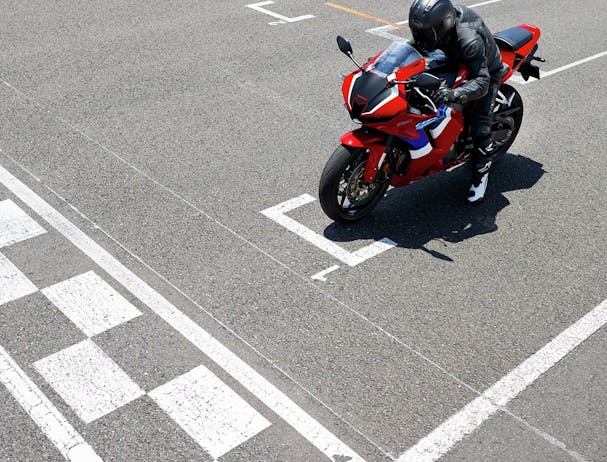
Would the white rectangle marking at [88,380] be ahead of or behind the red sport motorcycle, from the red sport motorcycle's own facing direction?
ahead

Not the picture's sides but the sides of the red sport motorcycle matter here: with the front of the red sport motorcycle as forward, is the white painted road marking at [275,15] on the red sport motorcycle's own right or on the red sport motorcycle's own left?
on the red sport motorcycle's own right

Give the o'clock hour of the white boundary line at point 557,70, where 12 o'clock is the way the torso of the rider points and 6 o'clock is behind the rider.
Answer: The white boundary line is roughly at 5 o'clock from the rider.

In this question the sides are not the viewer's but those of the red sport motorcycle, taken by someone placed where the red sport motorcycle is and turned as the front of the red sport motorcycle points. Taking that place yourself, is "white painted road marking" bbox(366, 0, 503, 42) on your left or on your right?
on your right

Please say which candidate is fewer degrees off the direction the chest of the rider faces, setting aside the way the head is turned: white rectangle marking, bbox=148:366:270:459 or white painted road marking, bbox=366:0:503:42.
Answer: the white rectangle marking

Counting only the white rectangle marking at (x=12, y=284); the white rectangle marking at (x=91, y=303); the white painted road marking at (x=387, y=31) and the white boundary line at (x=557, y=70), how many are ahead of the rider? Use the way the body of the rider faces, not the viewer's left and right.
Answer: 2

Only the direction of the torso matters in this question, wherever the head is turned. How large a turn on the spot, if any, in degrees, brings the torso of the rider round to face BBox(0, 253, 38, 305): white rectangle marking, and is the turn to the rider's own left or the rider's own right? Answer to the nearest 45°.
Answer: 0° — they already face it

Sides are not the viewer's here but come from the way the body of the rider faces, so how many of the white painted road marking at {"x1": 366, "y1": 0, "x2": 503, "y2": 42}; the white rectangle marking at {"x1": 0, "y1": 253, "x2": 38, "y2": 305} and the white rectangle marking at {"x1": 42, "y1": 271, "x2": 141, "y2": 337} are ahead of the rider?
2

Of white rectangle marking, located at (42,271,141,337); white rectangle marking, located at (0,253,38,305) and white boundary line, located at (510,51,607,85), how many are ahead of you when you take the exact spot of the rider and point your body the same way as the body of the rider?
2

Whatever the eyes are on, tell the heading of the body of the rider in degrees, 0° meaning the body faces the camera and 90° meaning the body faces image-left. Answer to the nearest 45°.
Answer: approximately 45°

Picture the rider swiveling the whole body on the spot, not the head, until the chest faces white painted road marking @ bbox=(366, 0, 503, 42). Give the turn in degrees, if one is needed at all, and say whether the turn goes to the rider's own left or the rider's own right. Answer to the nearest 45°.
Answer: approximately 135° to the rider's own right
